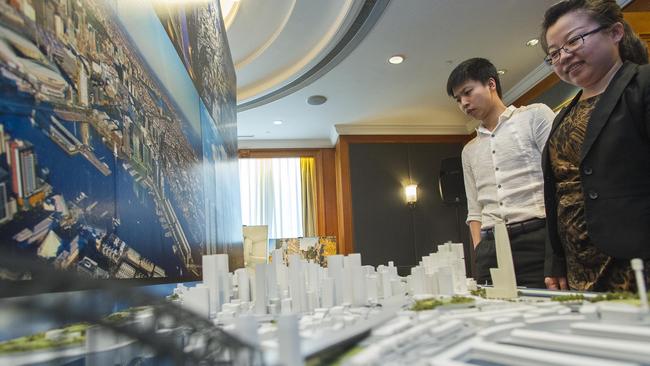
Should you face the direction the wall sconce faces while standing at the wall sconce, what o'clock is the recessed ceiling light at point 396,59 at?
The recessed ceiling light is roughly at 12 o'clock from the wall sconce.

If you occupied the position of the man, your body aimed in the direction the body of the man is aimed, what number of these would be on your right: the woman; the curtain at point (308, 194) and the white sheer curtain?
2

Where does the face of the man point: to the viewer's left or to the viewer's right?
to the viewer's left

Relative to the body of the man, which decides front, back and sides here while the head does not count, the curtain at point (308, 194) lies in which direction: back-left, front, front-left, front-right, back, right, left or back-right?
right

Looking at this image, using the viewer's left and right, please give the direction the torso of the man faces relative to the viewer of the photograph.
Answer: facing the viewer and to the left of the viewer

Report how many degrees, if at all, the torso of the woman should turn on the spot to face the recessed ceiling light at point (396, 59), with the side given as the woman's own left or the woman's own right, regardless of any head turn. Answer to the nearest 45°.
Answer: approximately 90° to the woman's own right

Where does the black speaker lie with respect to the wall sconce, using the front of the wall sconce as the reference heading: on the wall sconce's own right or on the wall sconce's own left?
on the wall sconce's own left

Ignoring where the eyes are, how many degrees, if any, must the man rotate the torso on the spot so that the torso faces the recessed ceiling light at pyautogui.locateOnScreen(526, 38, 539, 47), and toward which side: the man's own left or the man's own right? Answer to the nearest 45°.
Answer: approximately 135° to the man's own right

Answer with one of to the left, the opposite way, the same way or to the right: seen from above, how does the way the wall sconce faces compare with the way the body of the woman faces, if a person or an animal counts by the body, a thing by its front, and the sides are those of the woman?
to the left

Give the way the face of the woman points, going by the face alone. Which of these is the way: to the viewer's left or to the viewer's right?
to the viewer's left

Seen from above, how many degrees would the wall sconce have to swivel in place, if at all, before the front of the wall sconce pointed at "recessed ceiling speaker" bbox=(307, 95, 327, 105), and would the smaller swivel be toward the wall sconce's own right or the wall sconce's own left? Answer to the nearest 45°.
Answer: approximately 45° to the wall sconce's own right

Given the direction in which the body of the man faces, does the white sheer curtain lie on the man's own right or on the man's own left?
on the man's own right

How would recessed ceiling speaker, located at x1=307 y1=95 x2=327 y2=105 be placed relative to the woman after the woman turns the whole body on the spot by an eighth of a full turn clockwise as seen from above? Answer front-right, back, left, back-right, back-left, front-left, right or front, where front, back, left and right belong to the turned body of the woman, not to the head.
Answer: front-right
